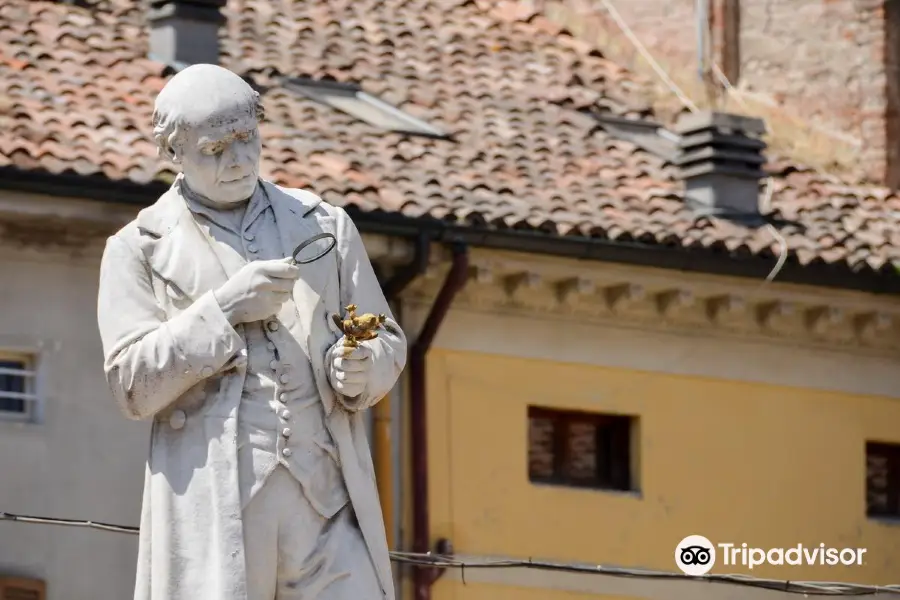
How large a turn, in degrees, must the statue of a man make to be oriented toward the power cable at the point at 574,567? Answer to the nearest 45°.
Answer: approximately 135° to its left

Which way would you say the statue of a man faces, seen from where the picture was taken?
facing the viewer and to the right of the viewer

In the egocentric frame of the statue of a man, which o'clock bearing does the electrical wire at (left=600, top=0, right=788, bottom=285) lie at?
The electrical wire is roughly at 8 o'clock from the statue of a man.

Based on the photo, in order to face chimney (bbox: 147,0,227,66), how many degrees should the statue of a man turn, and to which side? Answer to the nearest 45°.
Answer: approximately 135° to its left

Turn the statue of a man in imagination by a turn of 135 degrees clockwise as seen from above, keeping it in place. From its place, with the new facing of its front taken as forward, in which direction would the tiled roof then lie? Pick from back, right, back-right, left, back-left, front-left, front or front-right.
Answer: right
